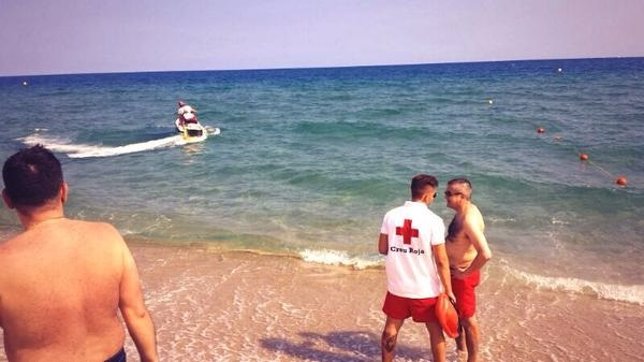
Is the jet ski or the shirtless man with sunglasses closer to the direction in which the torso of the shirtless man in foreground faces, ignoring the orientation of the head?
the jet ski

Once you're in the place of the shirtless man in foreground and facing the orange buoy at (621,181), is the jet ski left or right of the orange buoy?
left

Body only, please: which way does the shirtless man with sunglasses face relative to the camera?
to the viewer's left

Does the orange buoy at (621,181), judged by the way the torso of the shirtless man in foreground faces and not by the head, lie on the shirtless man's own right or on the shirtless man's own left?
on the shirtless man's own right

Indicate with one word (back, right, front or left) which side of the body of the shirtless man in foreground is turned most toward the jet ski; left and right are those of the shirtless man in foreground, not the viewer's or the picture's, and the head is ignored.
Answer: front

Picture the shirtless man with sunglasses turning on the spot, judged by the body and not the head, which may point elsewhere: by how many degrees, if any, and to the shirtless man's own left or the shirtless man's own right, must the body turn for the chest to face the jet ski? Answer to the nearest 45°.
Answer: approximately 45° to the shirtless man's own right

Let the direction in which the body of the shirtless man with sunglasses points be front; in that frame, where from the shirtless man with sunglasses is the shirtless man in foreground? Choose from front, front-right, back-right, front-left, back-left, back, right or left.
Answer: front-left

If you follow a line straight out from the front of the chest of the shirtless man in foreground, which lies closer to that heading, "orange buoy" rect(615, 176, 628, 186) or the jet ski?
the jet ski

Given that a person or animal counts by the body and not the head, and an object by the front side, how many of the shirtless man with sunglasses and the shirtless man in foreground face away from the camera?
1

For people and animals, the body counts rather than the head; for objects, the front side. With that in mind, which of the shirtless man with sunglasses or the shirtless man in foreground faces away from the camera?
the shirtless man in foreground

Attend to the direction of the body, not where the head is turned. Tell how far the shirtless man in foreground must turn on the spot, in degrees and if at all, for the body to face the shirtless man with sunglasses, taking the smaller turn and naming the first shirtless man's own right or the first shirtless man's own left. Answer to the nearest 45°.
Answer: approximately 90° to the first shirtless man's own right

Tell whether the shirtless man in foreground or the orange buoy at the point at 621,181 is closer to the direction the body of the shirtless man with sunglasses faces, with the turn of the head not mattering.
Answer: the shirtless man in foreground

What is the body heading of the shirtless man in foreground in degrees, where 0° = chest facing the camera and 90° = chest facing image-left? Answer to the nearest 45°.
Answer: approximately 180°

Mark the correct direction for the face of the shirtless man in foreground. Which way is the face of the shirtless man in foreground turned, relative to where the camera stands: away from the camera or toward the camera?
away from the camera
